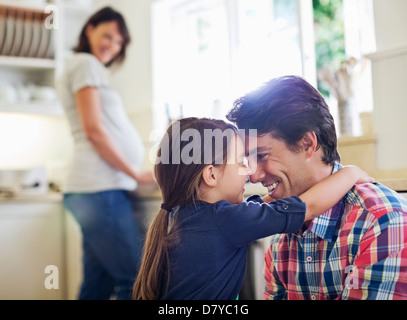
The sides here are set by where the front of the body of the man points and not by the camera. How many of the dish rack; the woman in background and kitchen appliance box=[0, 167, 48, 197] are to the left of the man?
0

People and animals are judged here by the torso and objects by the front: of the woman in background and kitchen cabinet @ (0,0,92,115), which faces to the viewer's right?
the woman in background

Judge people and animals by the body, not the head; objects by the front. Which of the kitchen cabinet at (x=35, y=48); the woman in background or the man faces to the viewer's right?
the woman in background

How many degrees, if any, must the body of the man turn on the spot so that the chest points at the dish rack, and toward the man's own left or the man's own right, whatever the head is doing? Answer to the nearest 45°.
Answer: approximately 90° to the man's own right

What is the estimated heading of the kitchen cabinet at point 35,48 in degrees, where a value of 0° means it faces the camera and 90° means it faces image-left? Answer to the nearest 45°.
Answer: approximately 0°

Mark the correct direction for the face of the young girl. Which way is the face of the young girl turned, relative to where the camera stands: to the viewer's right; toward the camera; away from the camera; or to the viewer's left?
to the viewer's right

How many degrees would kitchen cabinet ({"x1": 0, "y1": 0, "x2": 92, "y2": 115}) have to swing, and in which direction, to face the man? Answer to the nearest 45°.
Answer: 0° — it already faces them

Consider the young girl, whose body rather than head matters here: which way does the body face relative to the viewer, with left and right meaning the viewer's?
facing away from the viewer and to the right of the viewer

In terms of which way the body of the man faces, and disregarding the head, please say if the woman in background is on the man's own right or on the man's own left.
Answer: on the man's own right

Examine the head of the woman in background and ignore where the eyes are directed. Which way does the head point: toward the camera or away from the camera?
toward the camera

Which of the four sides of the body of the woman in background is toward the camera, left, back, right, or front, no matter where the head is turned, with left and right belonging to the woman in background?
right

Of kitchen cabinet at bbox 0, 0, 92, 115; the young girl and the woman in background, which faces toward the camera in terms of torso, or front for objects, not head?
the kitchen cabinet

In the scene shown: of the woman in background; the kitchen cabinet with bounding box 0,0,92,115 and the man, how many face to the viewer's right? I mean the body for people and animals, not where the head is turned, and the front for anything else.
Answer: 1

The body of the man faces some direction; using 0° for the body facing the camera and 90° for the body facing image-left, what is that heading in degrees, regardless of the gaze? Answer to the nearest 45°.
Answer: approximately 45°

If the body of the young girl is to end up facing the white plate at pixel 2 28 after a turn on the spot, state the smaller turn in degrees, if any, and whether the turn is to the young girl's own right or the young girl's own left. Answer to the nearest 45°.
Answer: approximately 90° to the young girl's own left

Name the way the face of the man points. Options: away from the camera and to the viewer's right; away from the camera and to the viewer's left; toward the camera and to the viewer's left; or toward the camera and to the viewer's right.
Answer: toward the camera and to the viewer's left

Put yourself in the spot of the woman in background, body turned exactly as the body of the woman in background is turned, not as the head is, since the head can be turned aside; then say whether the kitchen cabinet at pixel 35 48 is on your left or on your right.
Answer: on your left

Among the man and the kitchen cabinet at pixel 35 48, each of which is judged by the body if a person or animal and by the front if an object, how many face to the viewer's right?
0

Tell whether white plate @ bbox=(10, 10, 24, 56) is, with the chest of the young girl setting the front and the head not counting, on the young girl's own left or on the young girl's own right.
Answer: on the young girl's own left

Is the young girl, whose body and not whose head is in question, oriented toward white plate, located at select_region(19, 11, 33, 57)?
no
